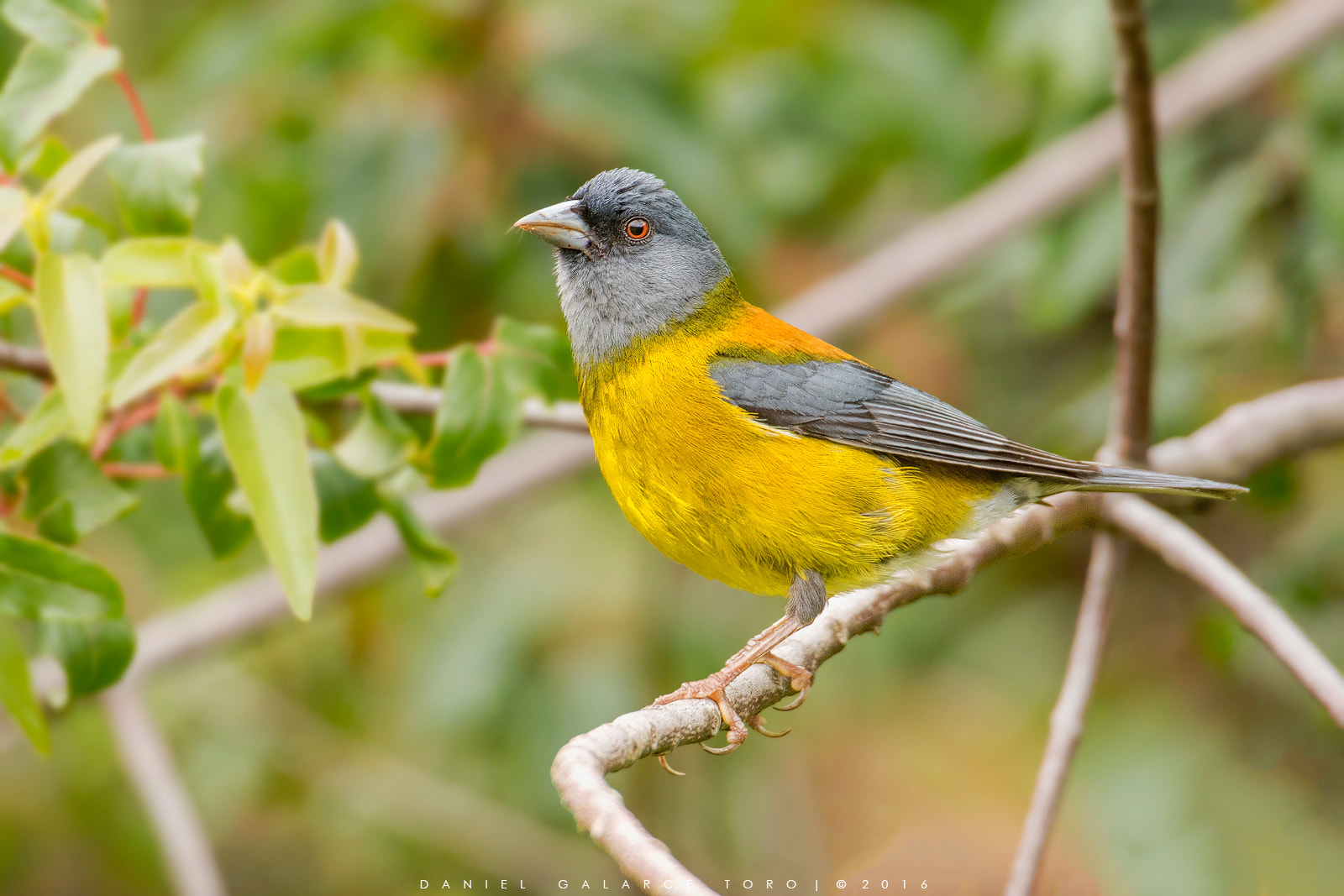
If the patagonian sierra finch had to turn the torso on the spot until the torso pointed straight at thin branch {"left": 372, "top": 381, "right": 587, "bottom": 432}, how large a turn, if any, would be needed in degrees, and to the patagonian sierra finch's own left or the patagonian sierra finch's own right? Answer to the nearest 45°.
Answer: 0° — it already faces it

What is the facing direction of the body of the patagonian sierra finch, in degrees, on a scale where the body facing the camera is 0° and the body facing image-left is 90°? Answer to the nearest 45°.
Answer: approximately 90°

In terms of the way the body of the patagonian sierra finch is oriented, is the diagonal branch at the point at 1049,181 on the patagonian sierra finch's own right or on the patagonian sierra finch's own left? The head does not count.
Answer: on the patagonian sierra finch's own right

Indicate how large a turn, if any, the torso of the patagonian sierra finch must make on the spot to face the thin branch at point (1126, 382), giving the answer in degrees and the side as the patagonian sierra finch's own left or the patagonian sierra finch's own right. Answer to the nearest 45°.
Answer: approximately 135° to the patagonian sierra finch's own right

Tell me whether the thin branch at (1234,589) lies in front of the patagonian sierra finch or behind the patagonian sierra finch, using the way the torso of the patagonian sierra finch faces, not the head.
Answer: behind

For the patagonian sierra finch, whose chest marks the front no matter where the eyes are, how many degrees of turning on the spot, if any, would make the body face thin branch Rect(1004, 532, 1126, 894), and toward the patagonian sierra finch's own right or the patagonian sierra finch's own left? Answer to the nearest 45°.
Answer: approximately 180°
